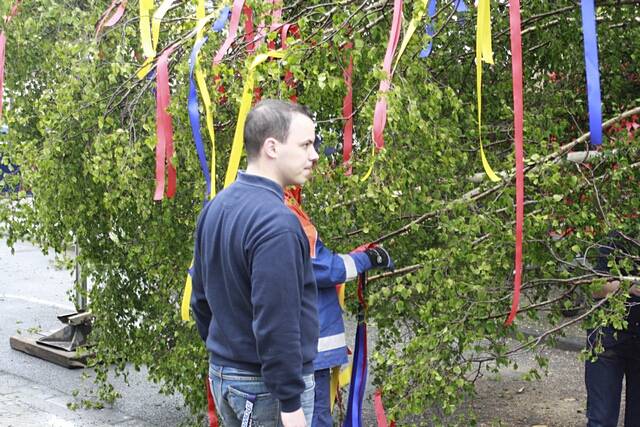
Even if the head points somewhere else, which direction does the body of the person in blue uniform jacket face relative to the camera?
to the viewer's right

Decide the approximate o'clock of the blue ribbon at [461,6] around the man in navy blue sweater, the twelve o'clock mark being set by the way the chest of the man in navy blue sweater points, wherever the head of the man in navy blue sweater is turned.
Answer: The blue ribbon is roughly at 12 o'clock from the man in navy blue sweater.

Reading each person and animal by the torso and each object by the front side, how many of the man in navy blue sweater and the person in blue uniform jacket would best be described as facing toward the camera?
0

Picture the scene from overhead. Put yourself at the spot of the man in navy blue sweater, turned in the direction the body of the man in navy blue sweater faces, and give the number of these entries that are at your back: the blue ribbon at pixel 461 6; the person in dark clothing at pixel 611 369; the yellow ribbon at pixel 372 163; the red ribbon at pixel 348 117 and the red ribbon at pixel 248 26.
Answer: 0

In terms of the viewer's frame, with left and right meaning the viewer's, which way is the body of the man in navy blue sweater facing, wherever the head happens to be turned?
facing away from the viewer and to the right of the viewer

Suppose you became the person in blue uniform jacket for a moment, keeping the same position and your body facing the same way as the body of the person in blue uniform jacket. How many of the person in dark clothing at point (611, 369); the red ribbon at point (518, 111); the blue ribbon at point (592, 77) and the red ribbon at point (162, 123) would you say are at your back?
1

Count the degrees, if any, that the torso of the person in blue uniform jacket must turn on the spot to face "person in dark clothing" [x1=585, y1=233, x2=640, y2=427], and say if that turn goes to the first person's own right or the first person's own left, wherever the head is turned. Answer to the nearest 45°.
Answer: approximately 45° to the first person's own left

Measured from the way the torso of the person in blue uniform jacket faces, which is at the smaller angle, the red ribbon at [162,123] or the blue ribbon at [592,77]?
the blue ribbon

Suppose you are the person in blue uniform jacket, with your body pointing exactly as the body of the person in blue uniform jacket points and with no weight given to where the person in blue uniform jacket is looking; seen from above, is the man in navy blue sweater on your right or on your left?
on your right

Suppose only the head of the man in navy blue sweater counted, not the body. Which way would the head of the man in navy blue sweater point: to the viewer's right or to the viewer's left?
to the viewer's right

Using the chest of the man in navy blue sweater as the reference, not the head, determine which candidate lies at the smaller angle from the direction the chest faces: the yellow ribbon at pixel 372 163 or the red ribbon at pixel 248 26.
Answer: the yellow ribbon
